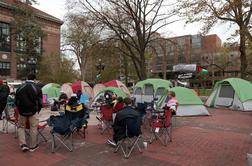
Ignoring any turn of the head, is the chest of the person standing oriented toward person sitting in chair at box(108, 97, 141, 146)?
no

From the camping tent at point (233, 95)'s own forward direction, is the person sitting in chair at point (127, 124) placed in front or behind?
in front

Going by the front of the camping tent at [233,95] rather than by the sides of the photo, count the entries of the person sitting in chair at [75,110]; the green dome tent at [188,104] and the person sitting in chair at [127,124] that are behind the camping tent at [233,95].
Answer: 0

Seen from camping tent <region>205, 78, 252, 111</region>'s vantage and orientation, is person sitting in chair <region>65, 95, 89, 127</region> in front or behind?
in front

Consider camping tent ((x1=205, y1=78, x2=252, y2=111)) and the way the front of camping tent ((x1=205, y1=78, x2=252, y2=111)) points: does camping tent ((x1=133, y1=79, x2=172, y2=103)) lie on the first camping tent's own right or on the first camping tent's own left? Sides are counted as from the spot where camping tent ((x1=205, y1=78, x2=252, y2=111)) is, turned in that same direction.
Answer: on the first camping tent's own right

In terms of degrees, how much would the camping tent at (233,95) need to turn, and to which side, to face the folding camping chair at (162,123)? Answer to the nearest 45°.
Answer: approximately 45° to its left

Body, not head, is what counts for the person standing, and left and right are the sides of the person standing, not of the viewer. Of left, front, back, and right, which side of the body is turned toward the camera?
back

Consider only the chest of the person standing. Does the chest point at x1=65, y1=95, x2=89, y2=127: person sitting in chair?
no

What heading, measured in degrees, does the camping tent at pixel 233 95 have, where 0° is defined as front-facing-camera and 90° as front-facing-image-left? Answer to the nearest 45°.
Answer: approximately 45°

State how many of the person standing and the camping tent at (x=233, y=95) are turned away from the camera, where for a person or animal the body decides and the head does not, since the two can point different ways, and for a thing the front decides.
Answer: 1

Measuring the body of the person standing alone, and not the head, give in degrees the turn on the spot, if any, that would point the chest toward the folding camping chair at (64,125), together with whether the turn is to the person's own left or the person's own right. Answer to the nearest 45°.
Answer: approximately 90° to the person's own right
